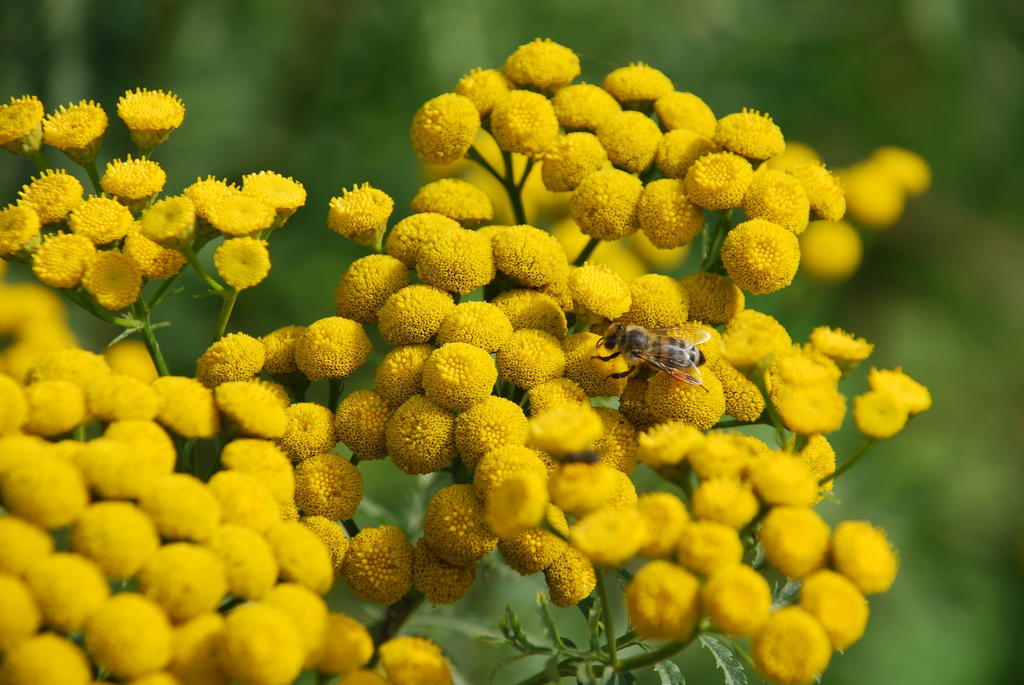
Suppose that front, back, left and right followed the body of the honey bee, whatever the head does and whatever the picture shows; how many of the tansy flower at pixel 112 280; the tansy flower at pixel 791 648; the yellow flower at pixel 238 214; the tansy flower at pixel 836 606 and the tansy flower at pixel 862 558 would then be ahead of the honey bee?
2

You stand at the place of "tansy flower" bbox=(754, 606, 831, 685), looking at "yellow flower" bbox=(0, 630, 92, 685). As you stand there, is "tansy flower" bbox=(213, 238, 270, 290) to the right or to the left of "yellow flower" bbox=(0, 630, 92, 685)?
right

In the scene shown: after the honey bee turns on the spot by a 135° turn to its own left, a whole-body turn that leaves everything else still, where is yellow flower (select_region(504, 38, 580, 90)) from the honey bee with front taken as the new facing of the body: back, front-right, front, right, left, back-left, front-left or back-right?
back

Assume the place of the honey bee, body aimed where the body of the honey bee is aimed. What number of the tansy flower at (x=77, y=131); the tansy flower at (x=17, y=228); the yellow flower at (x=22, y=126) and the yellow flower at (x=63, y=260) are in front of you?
4

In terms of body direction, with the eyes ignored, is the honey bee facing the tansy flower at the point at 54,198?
yes

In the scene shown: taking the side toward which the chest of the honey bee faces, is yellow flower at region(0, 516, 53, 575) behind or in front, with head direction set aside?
in front

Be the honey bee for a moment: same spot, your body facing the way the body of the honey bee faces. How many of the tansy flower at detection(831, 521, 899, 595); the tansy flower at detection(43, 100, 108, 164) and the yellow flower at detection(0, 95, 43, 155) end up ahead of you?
2

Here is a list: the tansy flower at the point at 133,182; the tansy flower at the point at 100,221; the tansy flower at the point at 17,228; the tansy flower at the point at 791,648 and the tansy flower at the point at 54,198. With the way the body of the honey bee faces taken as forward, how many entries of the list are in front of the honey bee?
4

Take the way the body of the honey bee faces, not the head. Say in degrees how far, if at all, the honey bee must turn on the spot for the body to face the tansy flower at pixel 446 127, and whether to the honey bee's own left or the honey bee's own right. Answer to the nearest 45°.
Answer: approximately 45° to the honey bee's own right

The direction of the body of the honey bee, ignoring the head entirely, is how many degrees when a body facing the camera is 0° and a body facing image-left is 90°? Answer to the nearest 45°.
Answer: approximately 90°

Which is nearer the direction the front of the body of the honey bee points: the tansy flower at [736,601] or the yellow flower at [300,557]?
the yellow flower

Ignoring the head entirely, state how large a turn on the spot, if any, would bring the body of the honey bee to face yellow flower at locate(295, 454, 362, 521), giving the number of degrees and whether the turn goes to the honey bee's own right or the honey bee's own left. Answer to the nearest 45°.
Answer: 0° — it already faces it

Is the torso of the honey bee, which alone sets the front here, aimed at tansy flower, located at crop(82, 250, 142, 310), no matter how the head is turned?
yes

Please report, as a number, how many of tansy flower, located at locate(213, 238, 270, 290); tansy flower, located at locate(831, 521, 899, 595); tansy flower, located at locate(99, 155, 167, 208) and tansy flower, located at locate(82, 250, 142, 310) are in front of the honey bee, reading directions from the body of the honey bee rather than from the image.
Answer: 3

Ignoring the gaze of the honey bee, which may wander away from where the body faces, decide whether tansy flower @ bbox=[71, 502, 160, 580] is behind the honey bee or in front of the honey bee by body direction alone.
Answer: in front
